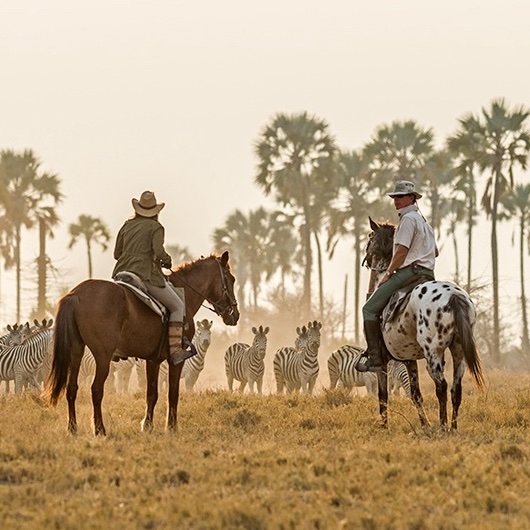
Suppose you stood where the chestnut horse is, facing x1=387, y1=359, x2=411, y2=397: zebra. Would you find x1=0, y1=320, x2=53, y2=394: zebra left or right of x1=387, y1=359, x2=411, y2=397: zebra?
left

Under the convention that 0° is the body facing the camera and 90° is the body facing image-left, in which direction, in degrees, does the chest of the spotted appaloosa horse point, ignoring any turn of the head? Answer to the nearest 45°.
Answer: approximately 135°

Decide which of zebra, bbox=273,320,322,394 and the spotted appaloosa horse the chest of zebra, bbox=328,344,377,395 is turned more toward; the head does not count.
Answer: the spotted appaloosa horse

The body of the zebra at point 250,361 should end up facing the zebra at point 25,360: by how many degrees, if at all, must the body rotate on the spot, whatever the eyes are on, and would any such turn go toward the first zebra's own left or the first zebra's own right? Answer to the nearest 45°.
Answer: approximately 90° to the first zebra's own right

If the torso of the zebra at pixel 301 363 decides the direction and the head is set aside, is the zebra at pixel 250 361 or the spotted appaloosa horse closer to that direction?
the spotted appaloosa horse

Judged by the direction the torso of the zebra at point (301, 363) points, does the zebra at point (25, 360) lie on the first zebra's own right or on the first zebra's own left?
on the first zebra's own right

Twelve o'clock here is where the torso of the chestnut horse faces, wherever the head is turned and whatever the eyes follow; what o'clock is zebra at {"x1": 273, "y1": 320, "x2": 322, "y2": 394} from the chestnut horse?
The zebra is roughly at 11 o'clock from the chestnut horse.

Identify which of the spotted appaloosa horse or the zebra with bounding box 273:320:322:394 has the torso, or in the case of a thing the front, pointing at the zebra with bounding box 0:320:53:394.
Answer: the spotted appaloosa horse

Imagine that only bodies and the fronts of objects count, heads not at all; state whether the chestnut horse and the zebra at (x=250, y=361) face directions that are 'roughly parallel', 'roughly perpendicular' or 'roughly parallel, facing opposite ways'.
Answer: roughly perpendicular
